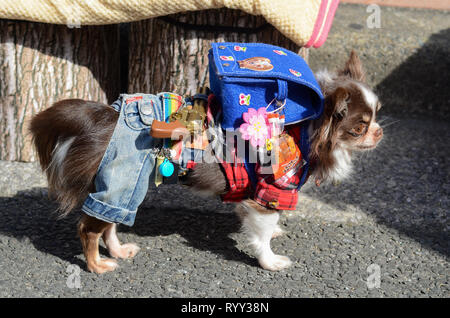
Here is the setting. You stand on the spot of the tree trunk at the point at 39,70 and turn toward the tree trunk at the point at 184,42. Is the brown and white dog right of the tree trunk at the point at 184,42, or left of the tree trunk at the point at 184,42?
right

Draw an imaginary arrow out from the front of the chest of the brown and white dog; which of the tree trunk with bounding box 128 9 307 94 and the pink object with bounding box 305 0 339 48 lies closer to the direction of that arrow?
the pink object

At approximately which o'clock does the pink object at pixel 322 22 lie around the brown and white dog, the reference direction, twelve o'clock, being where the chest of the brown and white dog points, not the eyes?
The pink object is roughly at 10 o'clock from the brown and white dog.

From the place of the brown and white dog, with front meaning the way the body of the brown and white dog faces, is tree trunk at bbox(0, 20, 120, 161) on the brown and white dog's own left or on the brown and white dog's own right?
on the brown and white dog's own left

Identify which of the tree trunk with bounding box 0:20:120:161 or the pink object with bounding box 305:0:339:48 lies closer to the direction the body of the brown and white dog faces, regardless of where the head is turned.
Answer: the pink object

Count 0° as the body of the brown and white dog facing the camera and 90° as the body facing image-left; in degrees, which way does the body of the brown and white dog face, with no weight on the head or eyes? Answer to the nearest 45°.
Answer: approximately 270°

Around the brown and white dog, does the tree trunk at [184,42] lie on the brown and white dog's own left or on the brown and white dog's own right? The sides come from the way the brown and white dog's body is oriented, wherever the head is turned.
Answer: on the brown and white dog's own left
